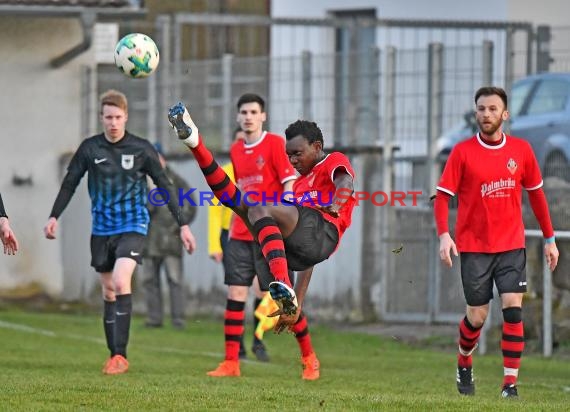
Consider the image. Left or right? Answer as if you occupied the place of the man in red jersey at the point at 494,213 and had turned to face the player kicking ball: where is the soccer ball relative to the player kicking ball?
right

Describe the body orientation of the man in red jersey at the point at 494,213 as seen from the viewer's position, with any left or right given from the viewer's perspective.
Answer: facing the viewer

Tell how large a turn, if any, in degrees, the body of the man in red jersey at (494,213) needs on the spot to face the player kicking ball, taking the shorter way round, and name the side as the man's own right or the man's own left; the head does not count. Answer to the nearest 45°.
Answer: approximately 45° to the man's own right

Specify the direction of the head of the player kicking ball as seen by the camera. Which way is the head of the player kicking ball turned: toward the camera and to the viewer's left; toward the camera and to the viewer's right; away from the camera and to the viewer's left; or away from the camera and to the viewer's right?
toward the camera and to the viewer's left

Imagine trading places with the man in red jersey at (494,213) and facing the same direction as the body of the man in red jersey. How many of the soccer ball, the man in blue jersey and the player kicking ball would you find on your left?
0

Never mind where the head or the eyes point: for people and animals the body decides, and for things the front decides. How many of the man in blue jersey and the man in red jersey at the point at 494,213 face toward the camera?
2

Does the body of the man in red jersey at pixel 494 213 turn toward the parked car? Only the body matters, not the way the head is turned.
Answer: no

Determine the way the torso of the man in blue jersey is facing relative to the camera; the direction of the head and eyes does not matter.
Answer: toward the camera

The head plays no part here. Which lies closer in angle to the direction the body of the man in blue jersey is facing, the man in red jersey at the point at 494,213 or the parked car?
the man in red jersey

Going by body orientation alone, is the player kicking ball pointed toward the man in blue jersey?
no

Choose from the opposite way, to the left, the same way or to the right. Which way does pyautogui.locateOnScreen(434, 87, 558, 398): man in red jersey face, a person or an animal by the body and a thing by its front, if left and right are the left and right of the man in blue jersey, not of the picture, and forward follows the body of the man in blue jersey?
the same way

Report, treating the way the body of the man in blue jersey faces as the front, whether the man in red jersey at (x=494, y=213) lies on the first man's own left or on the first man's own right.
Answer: on the first man's own left

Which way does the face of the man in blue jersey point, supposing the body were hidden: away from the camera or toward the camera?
toward the camera

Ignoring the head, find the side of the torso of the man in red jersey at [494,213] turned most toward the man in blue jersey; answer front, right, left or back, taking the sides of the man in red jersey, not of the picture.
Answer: right
